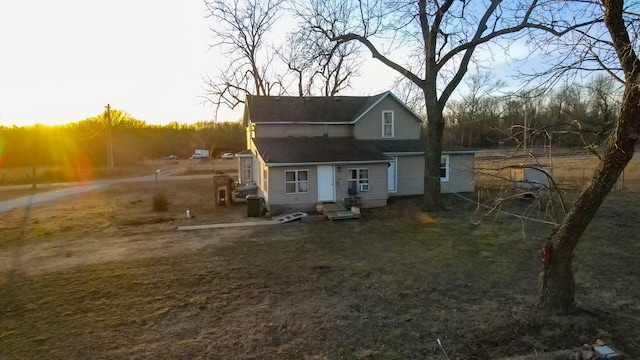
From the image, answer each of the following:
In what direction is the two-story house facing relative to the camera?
toward the camera

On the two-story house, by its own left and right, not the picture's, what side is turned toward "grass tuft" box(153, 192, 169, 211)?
right

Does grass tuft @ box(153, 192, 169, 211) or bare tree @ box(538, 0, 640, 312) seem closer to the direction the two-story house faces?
the bare tree

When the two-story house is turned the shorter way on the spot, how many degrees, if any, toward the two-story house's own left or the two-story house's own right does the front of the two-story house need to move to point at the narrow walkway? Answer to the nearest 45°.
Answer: approximately 45° to the two-story house's own right

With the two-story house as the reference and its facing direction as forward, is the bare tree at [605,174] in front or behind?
in front

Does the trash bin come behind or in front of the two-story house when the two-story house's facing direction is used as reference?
in front
